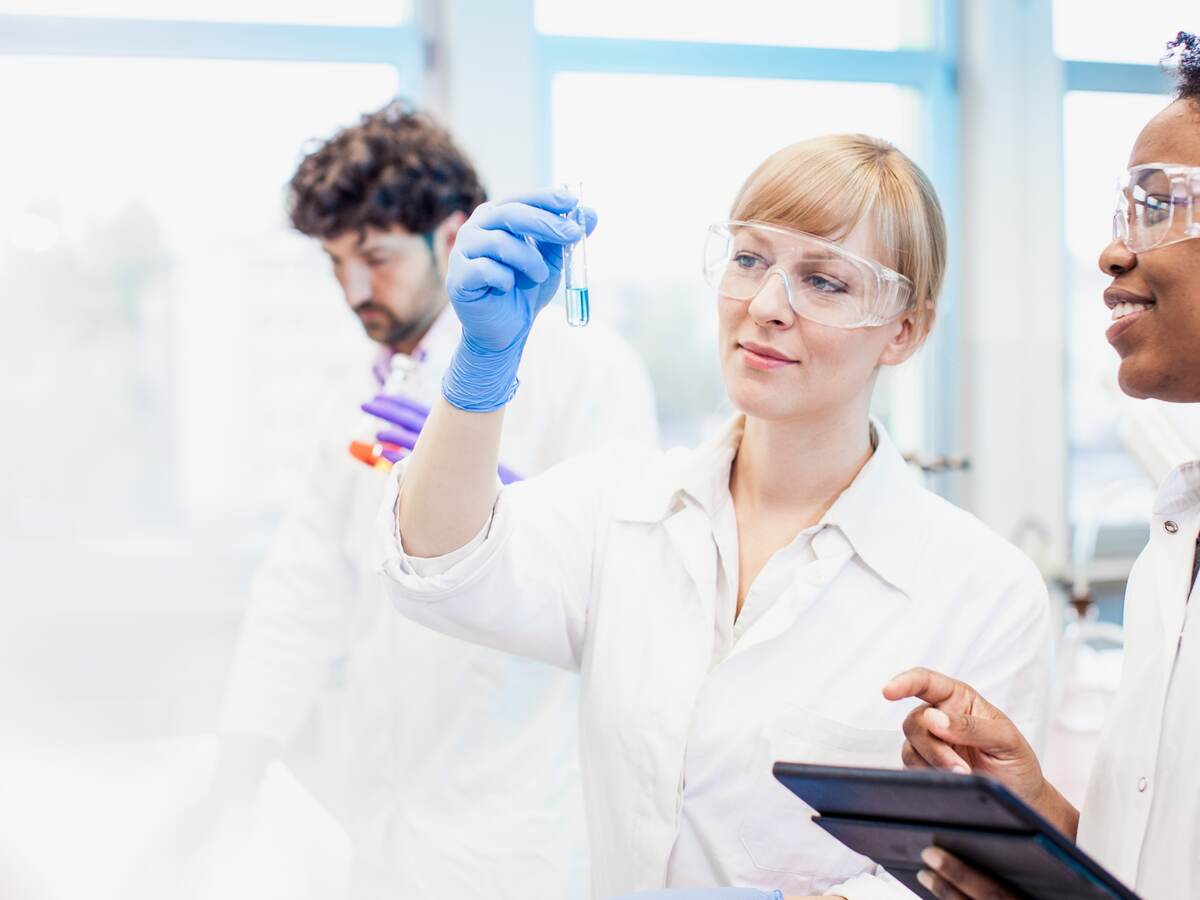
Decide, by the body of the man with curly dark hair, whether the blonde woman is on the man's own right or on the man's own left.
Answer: on the man's own left

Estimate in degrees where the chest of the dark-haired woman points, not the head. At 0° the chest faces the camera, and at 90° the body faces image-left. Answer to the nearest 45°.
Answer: approximately 45°

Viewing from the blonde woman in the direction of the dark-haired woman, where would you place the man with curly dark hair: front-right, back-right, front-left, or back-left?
back-left

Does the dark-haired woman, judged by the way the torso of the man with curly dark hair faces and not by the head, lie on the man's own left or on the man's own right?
on the man's own left

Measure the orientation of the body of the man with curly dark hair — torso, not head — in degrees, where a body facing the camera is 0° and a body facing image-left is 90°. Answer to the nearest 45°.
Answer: approximately 45°
